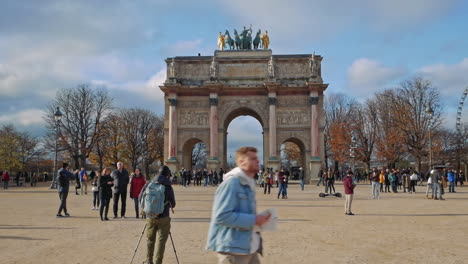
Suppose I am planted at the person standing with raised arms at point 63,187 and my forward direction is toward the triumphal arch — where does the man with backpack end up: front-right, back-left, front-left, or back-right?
back-right

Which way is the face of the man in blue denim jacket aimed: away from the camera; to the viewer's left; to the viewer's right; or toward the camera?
to the viewer's right

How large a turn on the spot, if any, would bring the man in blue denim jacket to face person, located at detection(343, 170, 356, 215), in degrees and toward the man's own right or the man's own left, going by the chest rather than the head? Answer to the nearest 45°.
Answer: approximately 90° to the man's own left

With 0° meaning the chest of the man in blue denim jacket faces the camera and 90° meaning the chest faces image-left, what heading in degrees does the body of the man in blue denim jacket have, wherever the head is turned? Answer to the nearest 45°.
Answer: approximately 270°

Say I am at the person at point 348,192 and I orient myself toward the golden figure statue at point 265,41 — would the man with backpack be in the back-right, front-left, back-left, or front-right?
back-left
